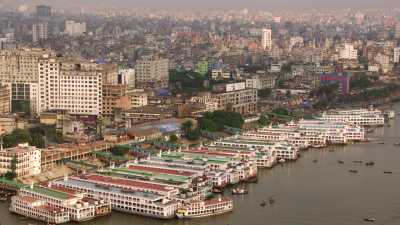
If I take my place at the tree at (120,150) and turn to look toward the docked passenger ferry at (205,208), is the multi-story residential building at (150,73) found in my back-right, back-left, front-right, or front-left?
back-left

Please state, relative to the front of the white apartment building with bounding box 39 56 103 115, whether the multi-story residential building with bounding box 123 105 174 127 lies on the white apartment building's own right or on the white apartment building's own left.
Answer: on the white apartment building's own left

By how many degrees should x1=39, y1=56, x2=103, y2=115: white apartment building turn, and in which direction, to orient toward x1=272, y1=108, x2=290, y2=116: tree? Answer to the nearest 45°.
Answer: approximately 90° to its left

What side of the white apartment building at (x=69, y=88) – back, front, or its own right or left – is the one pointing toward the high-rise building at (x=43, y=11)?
back

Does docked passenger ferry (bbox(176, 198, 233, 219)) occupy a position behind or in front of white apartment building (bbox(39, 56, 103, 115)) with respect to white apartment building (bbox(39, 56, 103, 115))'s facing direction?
in front

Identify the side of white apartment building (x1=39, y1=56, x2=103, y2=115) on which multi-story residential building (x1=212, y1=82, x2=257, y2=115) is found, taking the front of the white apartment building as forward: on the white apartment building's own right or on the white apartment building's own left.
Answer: on the white apartment building's own left

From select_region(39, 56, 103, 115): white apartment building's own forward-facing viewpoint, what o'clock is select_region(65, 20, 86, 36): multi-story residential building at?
The multi-story residential building is roughly at 6 o'clock from the white apartment building.

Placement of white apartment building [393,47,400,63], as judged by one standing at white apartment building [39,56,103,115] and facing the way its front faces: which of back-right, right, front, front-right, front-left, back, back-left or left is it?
back-left

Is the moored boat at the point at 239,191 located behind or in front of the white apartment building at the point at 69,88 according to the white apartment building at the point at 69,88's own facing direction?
in front

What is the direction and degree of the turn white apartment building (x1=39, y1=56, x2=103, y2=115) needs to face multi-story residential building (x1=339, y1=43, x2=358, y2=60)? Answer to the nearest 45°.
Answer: approximately 135° to its left

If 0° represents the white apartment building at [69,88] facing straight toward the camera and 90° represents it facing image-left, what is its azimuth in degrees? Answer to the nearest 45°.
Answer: approximately 0°

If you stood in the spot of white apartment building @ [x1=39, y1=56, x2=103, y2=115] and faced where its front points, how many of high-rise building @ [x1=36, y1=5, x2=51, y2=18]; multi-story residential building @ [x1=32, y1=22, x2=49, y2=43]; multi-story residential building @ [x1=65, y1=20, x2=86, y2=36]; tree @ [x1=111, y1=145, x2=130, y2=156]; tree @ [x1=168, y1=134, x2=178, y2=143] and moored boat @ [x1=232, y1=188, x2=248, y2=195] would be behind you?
3

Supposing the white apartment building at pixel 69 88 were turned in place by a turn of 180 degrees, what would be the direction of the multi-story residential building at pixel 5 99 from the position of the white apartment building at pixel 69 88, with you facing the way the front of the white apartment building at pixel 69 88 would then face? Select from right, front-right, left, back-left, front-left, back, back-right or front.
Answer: left
